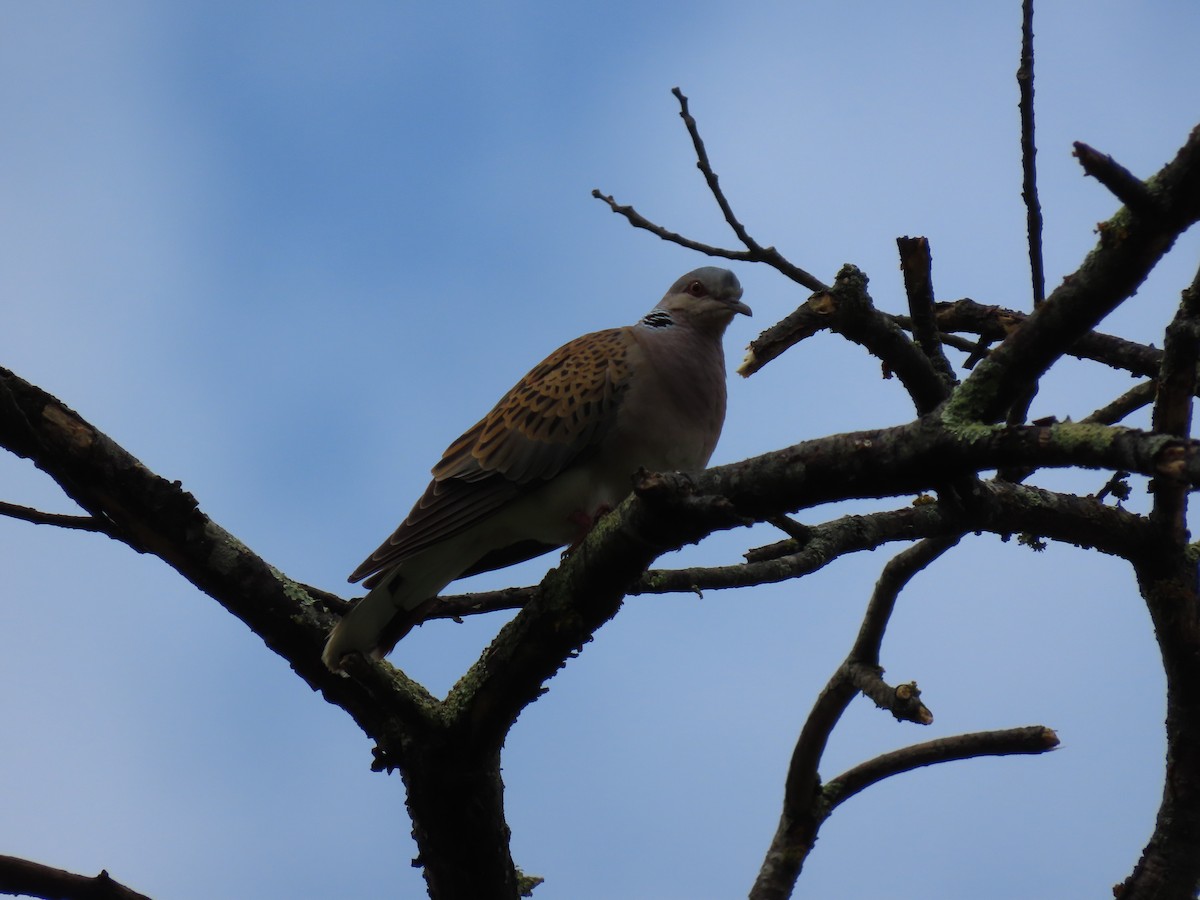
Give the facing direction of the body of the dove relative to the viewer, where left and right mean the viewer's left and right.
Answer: facing to the right of the viewer
